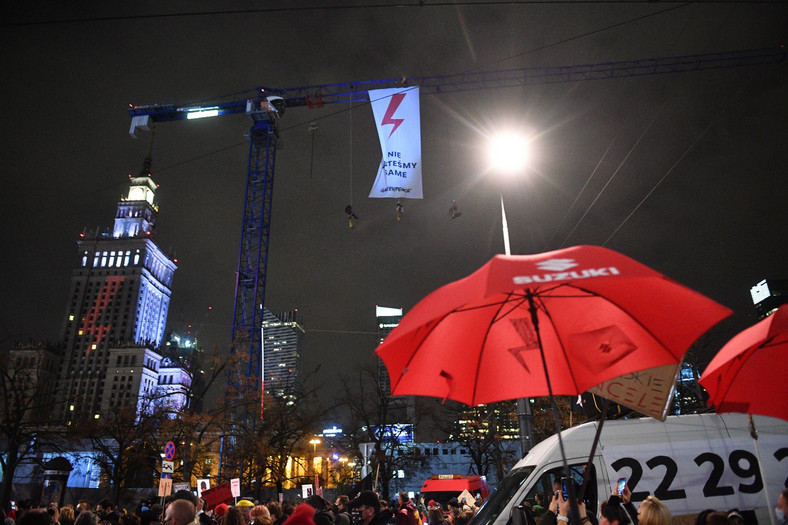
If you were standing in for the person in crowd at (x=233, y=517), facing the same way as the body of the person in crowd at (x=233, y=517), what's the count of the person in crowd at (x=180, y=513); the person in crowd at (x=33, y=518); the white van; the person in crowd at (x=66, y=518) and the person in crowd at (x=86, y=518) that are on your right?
1

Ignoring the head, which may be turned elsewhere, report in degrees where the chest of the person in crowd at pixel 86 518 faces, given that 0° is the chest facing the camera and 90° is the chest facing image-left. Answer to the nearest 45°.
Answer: approximately 180°

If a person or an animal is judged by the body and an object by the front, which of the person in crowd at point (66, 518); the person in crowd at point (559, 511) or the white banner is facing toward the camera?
the white banner

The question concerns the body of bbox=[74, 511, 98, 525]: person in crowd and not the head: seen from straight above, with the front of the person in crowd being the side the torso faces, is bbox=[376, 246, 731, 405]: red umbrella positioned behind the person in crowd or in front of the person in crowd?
behind

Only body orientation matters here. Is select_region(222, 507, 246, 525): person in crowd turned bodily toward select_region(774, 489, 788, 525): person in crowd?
no

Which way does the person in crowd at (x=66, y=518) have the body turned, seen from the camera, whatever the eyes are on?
away from the camera

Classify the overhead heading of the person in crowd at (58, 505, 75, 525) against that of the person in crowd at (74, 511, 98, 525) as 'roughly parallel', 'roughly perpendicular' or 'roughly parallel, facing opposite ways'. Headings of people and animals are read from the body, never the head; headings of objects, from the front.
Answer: roughly parallel

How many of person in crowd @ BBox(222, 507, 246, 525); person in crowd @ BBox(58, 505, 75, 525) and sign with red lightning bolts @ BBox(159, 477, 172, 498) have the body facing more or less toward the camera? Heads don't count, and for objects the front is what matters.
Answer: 1

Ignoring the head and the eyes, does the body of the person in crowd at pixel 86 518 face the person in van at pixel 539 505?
no

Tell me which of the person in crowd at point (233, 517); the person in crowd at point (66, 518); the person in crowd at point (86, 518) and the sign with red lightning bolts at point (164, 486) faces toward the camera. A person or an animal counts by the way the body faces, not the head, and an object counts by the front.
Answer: the sign with red lightning bolts

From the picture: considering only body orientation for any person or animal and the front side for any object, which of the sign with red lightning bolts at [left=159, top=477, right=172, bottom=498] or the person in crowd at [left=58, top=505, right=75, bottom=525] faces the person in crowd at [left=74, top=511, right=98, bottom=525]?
the sign with red lightning bolts

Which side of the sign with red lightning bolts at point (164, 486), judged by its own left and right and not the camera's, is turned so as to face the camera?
front

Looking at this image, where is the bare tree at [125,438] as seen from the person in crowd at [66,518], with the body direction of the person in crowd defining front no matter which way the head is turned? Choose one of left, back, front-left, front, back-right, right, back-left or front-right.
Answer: front

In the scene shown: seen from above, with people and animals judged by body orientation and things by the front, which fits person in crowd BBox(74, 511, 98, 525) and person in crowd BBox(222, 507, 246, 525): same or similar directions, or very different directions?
same or similar directions
